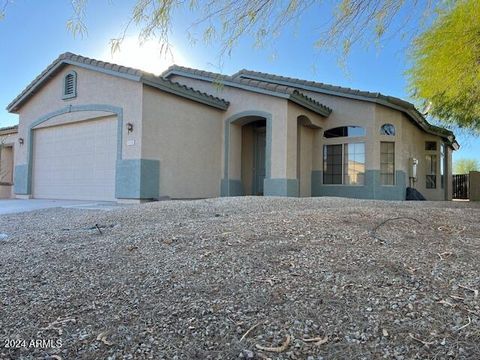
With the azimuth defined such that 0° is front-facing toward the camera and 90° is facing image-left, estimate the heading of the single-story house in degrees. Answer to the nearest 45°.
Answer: approximately 45°

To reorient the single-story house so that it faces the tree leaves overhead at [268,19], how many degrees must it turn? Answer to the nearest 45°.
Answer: approximately 45° to its left

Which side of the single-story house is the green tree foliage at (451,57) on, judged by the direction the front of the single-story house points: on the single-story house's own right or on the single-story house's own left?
on the single-story house's own left

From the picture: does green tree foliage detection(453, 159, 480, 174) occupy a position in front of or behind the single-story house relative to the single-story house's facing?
behind

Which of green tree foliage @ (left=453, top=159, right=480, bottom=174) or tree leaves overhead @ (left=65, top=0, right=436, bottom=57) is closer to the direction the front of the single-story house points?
the tree leaves overhead
